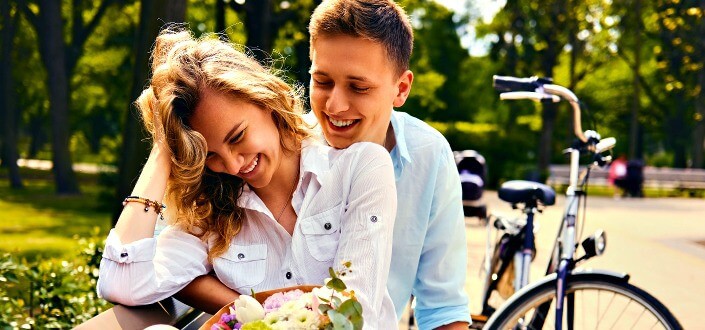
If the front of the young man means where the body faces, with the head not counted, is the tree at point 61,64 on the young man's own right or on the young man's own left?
on the young man's own right

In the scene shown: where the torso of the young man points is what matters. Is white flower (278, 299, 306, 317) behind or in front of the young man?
in front

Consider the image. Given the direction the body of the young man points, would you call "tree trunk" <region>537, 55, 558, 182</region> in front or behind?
behind

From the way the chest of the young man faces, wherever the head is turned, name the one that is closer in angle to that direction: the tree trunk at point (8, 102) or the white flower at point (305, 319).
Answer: the white flower

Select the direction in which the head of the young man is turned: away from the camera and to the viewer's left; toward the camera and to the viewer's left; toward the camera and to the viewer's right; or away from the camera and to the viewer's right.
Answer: toward the camera and to the viewer's left

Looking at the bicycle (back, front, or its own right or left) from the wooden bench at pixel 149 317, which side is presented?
right

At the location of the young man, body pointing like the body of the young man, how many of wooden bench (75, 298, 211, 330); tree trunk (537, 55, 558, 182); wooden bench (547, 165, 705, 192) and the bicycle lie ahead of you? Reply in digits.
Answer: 1

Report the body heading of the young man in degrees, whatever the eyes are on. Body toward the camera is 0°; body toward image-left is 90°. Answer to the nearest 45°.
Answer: approximately 45°

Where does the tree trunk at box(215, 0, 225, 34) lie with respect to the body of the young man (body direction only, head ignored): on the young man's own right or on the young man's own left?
on the young man's own right

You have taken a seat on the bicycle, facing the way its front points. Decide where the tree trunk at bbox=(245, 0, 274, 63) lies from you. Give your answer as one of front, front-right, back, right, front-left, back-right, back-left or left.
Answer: back

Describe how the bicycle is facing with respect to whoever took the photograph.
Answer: facing the viewer and to the right of the viewer

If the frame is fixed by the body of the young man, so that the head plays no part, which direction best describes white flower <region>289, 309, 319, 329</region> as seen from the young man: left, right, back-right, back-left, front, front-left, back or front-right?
front-left

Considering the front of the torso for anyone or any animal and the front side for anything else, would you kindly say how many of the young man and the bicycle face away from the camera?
0
